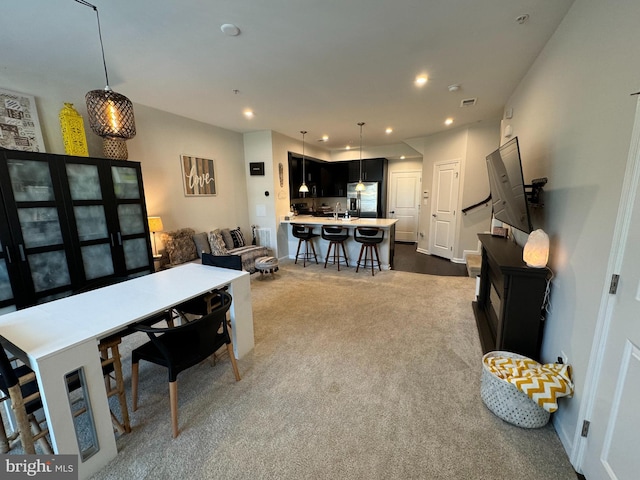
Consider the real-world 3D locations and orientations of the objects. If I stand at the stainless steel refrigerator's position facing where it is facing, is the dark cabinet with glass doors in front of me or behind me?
in front

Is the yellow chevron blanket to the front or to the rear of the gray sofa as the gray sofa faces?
to the front

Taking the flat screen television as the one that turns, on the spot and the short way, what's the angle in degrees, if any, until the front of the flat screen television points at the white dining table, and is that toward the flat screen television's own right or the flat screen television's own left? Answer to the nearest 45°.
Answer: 0° — it already faces it

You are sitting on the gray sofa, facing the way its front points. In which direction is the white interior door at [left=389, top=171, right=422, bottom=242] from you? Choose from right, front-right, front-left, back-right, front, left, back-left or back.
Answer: front-left

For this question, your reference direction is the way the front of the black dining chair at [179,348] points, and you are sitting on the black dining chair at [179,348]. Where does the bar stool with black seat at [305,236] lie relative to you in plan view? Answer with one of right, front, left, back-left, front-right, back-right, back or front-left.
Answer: right

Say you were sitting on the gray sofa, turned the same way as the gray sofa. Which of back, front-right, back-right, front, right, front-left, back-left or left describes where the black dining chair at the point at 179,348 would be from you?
front-right

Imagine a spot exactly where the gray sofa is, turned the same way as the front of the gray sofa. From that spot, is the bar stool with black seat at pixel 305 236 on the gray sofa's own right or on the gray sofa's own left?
on the gray sofa's own left

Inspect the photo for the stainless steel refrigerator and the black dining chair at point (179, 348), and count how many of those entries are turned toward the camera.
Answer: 1

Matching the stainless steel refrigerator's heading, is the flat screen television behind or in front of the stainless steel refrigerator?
in front

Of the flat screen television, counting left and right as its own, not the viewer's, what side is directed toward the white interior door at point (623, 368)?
left

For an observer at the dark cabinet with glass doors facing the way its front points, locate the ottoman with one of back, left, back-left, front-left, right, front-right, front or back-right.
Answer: front-left

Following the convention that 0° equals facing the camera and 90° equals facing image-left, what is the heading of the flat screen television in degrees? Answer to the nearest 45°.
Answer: approximately 45°

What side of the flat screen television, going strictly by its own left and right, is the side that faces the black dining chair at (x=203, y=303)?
front

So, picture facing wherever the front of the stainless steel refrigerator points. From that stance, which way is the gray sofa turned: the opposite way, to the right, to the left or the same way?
to the left

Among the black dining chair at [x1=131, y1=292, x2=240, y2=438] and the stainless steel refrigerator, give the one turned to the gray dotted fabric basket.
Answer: the stainless steel refrigerator
